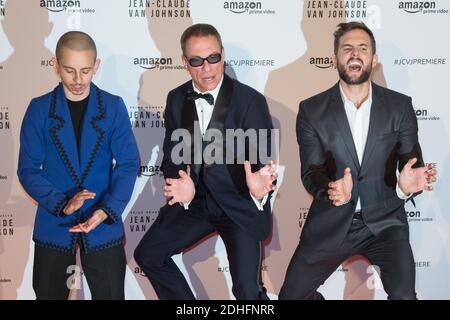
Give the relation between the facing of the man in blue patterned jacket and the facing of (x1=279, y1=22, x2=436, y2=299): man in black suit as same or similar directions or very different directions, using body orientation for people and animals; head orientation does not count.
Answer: same or similar directions

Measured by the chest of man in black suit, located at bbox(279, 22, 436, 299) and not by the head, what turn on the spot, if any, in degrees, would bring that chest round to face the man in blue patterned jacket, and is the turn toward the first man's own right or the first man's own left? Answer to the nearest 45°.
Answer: approximately 90° to the first man's own right

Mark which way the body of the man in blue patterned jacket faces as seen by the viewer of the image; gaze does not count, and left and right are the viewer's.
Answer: facing the viewer

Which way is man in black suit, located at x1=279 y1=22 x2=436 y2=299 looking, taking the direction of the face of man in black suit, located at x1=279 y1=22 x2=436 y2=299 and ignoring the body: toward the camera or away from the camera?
toward the camera

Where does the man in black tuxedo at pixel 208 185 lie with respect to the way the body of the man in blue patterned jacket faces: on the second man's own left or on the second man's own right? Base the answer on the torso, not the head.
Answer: on the second man's own left

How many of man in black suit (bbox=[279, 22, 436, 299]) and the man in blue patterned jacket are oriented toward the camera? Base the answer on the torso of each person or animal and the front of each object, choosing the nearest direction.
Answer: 2

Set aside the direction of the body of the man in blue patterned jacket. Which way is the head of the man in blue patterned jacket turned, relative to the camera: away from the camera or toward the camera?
toward the camera

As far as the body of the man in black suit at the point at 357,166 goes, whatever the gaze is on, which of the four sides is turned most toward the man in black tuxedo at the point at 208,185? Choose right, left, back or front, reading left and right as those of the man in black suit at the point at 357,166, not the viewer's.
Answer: right

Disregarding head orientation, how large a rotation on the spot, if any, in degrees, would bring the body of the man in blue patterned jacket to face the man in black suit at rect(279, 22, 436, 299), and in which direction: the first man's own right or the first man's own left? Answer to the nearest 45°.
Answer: approximately 90° to the first man's own left
